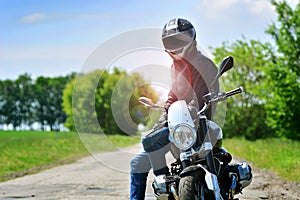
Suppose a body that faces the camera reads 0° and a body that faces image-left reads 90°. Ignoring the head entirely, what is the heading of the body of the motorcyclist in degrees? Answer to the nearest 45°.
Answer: approximately 45°

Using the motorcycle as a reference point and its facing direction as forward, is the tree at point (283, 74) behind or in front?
behind

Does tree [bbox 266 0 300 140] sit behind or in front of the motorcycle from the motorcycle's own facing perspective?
behind

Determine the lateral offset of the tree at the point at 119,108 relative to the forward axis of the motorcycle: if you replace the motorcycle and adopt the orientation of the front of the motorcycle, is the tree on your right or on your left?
on your right

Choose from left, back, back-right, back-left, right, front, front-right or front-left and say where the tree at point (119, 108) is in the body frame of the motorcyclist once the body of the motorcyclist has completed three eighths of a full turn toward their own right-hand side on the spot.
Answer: front-left

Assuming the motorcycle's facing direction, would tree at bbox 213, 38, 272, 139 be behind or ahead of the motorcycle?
behind
